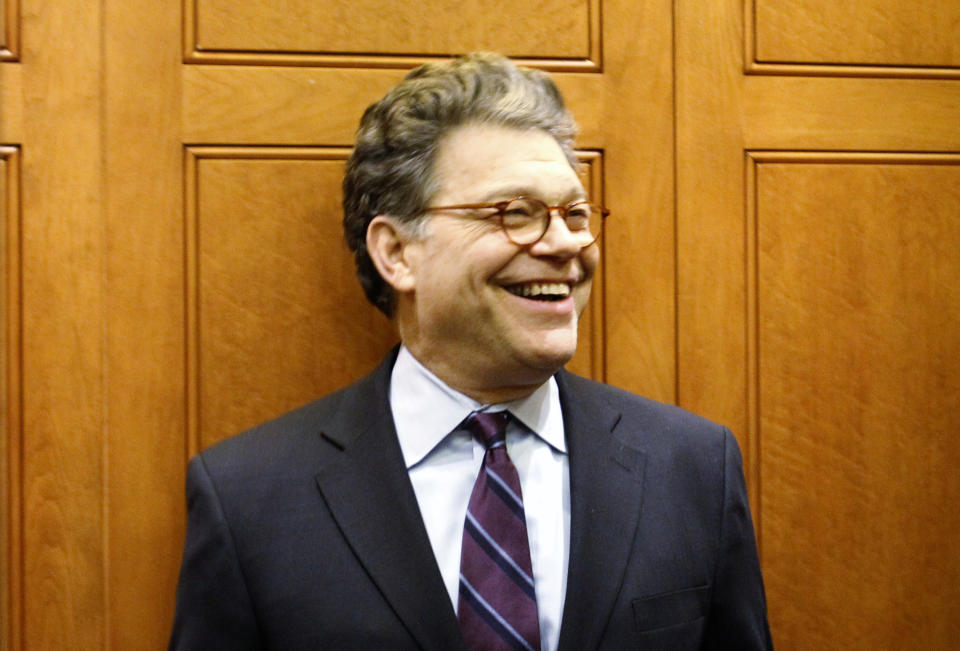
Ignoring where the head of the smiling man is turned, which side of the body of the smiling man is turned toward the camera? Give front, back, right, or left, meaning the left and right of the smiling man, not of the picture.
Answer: front

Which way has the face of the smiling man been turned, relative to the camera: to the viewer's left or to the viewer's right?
to the viewer's right
